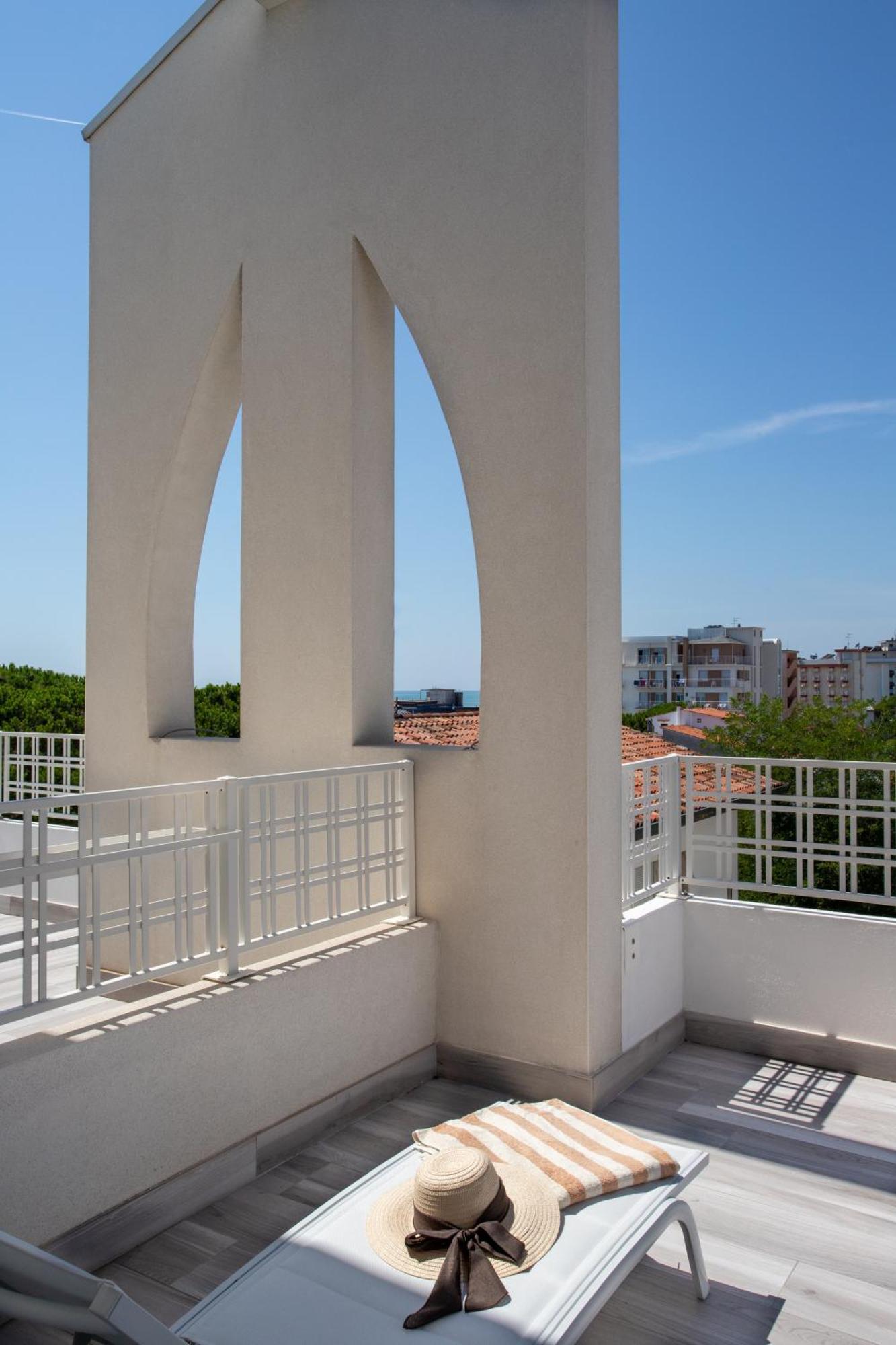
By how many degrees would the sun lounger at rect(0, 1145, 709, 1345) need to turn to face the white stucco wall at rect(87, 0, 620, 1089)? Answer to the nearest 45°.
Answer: approximately 45° to its left

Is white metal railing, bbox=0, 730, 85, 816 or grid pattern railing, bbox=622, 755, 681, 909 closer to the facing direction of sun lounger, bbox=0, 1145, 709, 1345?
the grid pattern railing

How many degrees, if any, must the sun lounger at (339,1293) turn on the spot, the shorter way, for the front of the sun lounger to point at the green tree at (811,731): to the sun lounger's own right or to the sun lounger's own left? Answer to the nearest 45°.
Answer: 0° — it already faces it

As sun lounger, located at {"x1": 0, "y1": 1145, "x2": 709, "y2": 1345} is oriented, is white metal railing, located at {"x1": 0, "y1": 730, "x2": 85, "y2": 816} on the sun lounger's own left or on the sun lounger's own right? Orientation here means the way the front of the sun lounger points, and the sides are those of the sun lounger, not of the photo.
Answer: on the sun lounger's own left

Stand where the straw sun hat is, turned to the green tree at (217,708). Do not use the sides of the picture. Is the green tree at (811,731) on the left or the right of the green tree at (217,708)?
right

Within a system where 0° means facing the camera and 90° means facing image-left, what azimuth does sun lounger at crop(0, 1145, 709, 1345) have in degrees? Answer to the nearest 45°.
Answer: approximately 225°
